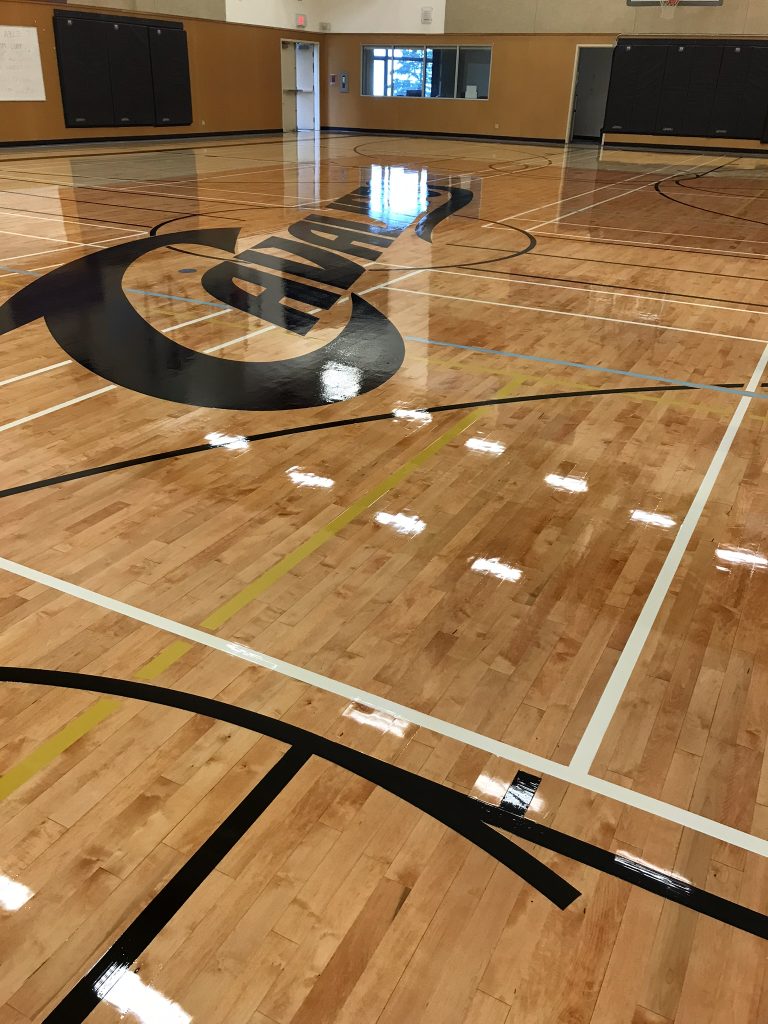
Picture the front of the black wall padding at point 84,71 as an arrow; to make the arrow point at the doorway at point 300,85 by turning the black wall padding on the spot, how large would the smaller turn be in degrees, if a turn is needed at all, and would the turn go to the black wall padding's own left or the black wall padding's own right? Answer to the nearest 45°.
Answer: approximately 90° to the black wall padding's own left

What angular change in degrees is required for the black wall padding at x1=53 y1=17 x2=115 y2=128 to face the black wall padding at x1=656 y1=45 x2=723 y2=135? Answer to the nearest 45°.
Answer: approximately 45° to its left

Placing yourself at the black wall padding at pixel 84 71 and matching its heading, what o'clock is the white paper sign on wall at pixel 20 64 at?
The white paper sign on wall is roughly at 3 o'clock from the black wall padding.

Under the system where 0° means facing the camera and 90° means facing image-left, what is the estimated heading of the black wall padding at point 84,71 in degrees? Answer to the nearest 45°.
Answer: approximately 315°

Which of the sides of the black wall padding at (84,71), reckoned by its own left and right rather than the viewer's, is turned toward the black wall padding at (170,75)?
left

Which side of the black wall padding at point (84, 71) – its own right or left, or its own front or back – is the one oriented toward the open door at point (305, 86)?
left

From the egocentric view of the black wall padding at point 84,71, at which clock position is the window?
The window is roughly at 10 o'clock from the black wall padding.
